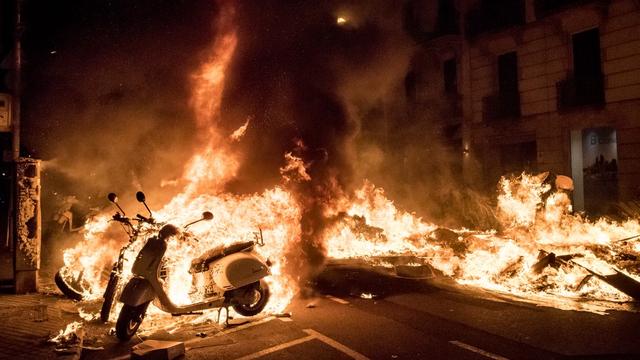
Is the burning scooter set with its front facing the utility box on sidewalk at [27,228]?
no

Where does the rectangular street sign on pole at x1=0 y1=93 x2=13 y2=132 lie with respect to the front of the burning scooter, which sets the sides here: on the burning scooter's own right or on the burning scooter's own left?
on the burning scooter's own right

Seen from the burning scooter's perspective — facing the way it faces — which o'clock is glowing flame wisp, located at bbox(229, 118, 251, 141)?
The glowing flame wisp is roughly at 5 o'clock from the burning scooter.

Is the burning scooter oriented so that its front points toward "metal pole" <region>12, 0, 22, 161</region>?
no

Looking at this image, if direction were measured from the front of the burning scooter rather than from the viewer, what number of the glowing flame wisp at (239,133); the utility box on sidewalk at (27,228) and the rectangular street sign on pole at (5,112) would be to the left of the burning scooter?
0

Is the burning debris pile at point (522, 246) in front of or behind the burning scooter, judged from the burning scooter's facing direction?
behind

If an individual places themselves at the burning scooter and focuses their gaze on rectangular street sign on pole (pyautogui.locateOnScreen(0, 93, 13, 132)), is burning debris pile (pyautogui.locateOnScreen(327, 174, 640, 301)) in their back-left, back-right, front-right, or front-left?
back-right

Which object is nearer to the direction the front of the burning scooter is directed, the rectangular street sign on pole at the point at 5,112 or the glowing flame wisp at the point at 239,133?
the rectangular street sign on pole

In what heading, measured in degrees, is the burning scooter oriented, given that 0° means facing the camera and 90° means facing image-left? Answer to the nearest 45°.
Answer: approximately 45°
